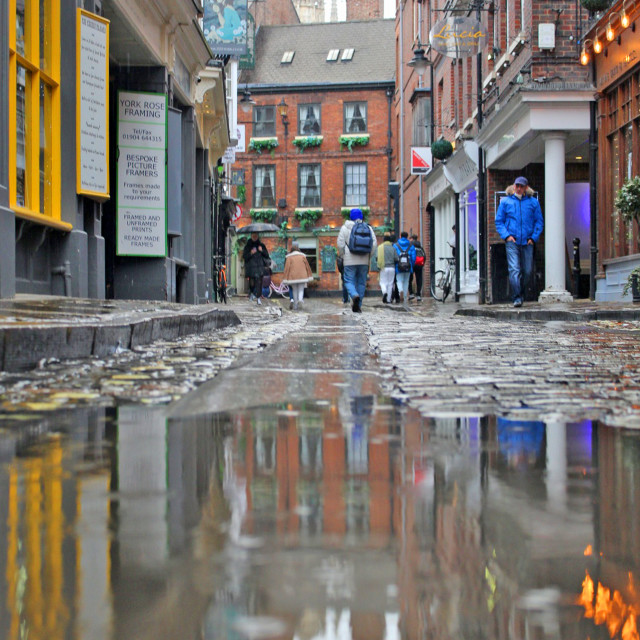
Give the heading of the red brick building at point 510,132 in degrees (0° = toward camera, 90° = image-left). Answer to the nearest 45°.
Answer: approximately 45°

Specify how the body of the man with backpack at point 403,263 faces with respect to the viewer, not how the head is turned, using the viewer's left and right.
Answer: facing away from the viewer

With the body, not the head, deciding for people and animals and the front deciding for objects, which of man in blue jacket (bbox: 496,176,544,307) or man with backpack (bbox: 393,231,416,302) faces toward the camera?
the man in blue jacket

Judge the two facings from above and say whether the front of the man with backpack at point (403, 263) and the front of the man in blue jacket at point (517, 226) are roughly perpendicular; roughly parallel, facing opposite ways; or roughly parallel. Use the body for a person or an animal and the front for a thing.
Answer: roughly parallel, facing opposite ways

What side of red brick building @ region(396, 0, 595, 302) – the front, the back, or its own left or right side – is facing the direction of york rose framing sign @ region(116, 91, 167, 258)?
front

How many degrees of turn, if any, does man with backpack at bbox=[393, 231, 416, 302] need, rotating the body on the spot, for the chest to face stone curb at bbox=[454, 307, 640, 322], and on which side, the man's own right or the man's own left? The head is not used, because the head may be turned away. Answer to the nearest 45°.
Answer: approximately 180°

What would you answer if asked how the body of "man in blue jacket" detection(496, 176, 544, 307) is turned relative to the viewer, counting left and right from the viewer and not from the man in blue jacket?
facing the viewer

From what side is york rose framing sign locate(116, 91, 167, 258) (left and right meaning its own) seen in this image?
front

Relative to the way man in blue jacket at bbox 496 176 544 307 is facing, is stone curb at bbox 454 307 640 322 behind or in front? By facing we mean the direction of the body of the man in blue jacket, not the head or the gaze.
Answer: in front

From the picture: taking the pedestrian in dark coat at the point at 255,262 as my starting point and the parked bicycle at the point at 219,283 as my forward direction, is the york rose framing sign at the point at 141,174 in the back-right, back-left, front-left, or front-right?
front-left

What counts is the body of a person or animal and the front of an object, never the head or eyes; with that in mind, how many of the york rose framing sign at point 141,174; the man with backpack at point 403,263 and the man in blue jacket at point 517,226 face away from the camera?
1
